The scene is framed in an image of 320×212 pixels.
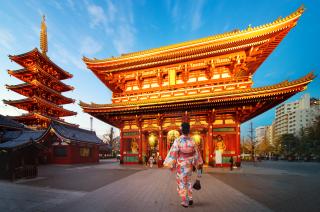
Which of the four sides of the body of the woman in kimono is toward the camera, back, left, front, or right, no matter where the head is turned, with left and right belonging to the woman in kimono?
back

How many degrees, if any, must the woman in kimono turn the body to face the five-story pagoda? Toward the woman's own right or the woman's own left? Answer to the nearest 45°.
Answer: approximately 45° to the woman's own left
